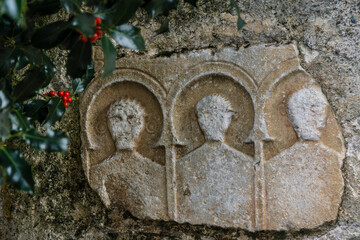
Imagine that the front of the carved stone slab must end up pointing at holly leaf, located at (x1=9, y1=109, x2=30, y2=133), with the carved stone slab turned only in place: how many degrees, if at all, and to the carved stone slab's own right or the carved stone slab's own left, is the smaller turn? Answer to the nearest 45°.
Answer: approximately 45° to the carved stone slab's own right

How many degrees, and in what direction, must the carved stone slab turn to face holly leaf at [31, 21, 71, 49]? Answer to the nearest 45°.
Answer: approximately 45° to its right

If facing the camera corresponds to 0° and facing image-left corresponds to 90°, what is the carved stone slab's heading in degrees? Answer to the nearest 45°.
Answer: approximately 0°

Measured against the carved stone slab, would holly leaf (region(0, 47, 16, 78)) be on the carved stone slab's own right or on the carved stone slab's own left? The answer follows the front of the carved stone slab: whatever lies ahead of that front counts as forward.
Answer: on the carved stone slab's own right

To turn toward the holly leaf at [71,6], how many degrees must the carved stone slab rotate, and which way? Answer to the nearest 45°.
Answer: approximately 45° to its right
